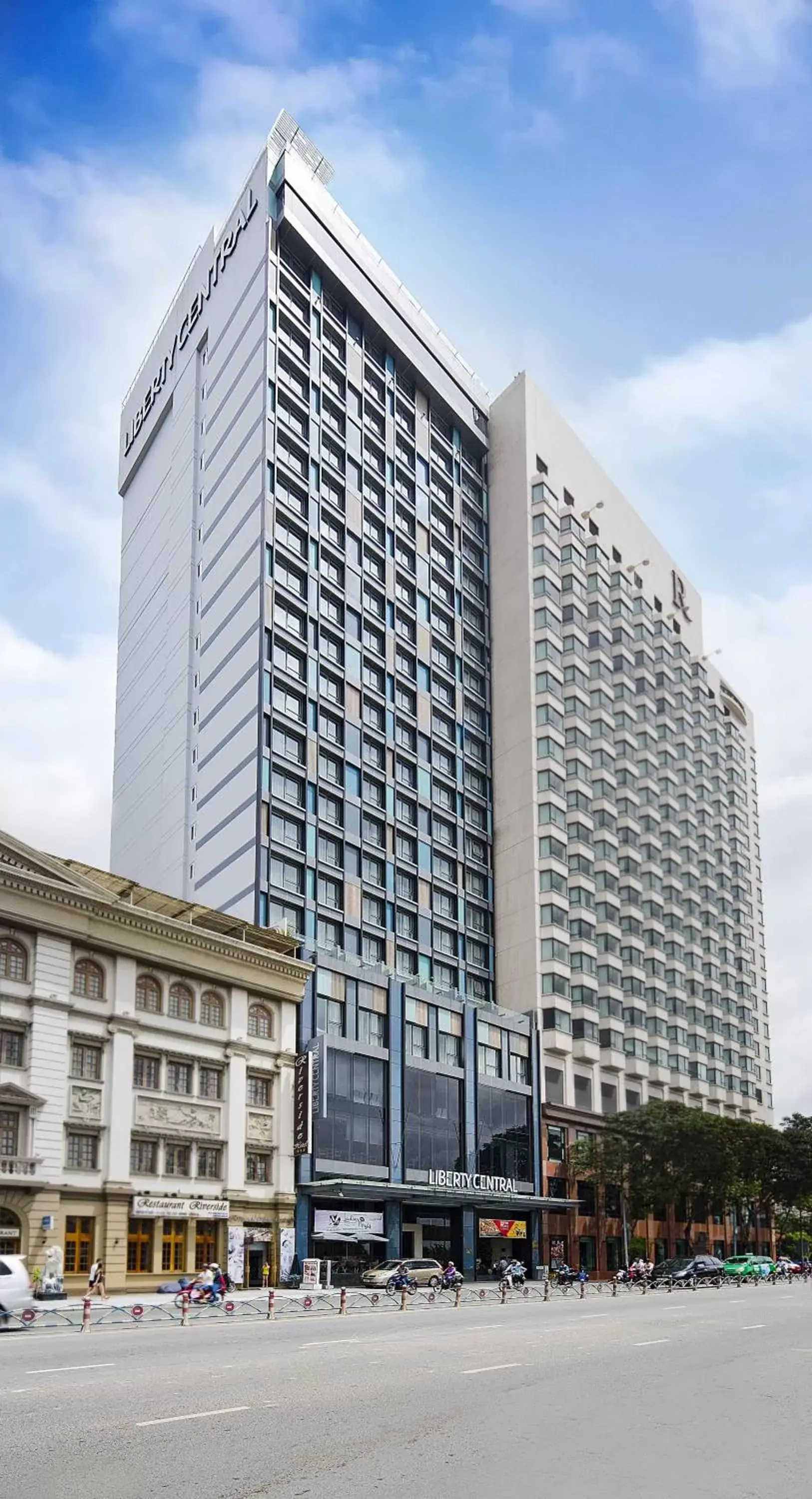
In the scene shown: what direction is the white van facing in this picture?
to the viewer's left
